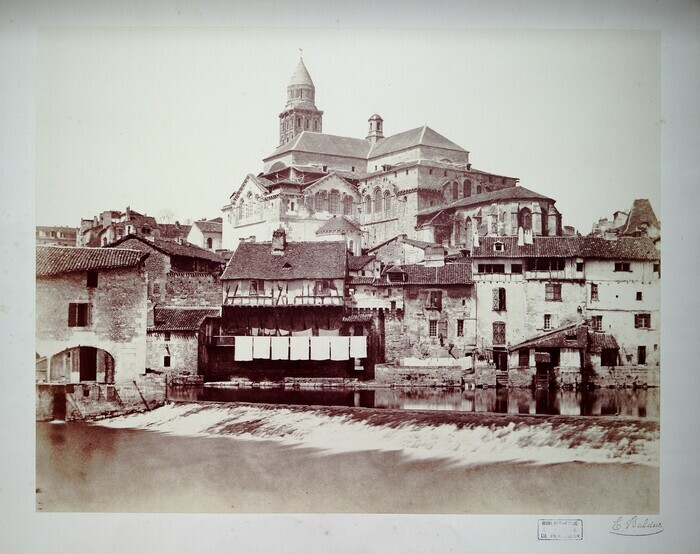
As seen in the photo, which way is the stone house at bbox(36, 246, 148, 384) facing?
toward the camera

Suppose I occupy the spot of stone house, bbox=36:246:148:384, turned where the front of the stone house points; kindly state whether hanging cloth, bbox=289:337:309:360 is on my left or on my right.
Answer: on my left

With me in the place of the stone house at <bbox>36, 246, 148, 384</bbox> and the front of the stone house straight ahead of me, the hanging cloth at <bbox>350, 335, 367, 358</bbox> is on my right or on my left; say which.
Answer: on my left

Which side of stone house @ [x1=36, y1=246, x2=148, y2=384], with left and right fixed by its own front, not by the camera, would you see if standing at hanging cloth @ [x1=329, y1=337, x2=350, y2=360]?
left
